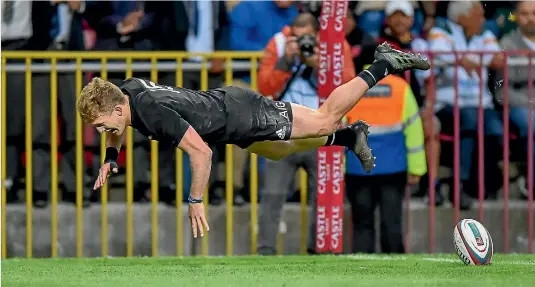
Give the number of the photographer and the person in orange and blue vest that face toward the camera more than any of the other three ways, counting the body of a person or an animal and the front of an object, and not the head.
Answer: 1

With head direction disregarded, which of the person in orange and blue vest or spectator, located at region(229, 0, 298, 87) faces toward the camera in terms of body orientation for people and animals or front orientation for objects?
the spectator

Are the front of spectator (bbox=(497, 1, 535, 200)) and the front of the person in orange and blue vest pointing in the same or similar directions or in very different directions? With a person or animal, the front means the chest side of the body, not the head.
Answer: very different directions

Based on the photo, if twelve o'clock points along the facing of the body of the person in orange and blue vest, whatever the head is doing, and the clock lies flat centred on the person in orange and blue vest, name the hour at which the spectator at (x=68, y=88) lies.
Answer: The spectator is roughly at 9 o'clock from the person in orange and blue vest.

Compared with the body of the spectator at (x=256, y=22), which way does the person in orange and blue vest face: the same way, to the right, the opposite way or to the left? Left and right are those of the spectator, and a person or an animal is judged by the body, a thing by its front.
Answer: the opposite way

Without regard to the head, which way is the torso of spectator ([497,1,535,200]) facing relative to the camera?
toward the camera

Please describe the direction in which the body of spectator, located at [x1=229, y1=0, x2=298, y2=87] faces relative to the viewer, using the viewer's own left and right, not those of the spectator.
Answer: facing the viewer

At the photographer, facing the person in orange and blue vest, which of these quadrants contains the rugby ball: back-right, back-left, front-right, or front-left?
front-right

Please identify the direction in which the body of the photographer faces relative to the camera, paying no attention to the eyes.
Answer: toward the camera

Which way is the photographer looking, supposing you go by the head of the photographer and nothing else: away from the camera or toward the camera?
toward the camera

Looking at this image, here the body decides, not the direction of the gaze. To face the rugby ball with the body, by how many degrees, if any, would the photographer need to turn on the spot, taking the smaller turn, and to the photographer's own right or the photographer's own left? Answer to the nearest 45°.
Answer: approximately 45° to the photographer's own left

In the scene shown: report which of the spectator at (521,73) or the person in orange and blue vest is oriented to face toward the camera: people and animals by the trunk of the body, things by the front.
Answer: the spectator

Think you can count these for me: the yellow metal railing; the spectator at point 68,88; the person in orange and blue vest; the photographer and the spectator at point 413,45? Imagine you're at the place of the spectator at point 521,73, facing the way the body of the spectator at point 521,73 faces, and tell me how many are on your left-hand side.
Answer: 0

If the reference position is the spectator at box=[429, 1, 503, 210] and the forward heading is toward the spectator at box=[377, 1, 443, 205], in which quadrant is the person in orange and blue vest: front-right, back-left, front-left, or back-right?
front-left

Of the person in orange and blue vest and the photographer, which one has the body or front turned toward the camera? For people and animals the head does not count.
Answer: the photographer

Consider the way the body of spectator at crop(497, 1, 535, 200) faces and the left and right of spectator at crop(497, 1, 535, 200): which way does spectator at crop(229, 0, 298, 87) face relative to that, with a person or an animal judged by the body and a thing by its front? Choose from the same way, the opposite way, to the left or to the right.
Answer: the same way

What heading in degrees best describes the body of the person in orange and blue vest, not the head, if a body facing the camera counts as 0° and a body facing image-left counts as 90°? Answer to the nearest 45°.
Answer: approximately 180°
